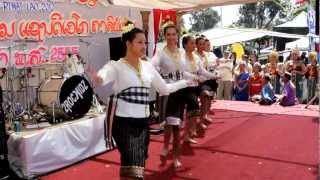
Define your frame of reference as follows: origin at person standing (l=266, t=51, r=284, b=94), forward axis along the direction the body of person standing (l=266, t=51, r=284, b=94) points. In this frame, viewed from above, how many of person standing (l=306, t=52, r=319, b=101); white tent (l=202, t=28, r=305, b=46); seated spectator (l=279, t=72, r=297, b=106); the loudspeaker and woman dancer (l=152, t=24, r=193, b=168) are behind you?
1

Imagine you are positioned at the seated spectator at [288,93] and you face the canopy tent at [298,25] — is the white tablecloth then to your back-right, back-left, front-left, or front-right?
back-left

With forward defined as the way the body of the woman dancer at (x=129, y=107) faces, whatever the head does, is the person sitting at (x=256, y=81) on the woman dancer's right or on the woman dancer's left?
on the woman dancer's left

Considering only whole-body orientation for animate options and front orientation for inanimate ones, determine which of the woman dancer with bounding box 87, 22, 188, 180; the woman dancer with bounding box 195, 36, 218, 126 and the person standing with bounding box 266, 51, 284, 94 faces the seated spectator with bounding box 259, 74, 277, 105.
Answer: the person standing

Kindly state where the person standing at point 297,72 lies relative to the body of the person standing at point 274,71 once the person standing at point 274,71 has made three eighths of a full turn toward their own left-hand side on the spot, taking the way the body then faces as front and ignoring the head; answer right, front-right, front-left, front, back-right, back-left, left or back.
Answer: right

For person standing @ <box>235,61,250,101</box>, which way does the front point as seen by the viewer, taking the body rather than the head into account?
toward the camera

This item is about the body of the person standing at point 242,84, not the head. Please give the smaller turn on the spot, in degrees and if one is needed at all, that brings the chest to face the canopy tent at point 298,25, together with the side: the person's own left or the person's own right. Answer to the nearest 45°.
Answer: approximately 180°

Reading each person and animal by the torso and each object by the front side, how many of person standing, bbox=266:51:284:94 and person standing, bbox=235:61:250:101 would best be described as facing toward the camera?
2

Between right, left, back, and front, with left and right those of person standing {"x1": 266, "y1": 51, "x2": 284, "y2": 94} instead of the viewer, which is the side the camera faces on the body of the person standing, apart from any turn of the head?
front

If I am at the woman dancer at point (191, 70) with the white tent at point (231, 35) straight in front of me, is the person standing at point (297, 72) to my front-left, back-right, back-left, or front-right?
front-right

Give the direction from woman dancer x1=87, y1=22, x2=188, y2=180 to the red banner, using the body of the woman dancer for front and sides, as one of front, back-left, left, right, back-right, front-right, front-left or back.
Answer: back-left
